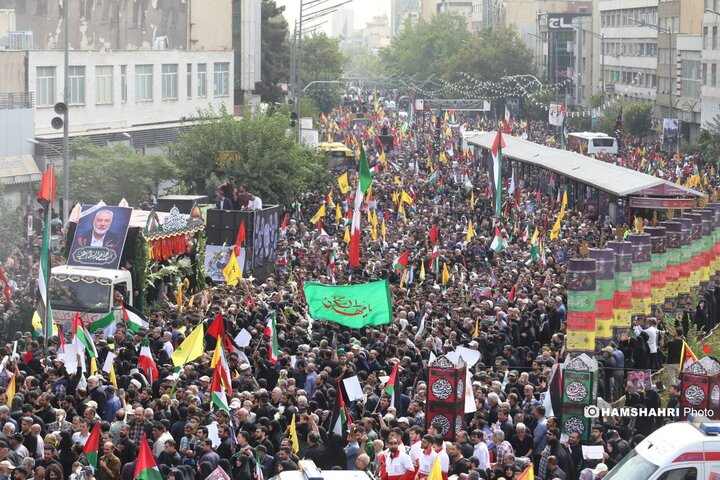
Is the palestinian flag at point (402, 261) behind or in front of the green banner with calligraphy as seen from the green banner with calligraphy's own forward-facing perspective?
behind

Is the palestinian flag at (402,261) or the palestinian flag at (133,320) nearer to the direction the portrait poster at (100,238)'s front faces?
the palestinian flag at (133,320)

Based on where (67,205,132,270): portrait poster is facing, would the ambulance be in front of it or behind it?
in front

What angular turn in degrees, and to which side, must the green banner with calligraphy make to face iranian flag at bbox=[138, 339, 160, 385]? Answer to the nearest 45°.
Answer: approximately 45° to its right

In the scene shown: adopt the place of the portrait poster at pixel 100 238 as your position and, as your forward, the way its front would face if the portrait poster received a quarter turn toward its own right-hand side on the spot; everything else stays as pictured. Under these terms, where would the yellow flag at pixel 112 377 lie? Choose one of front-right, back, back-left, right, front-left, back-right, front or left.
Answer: left

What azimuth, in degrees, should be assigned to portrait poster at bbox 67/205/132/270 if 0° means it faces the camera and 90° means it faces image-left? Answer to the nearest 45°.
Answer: approximately 0°

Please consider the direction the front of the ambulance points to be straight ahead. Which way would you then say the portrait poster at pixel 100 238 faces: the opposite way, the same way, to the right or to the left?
to the left

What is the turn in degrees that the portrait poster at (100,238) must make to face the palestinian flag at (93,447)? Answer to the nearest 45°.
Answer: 0° — it already faces it

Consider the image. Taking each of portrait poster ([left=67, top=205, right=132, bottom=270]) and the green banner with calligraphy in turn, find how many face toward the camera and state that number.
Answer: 2

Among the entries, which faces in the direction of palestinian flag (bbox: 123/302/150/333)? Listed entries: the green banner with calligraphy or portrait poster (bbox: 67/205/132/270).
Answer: the portrait poster
